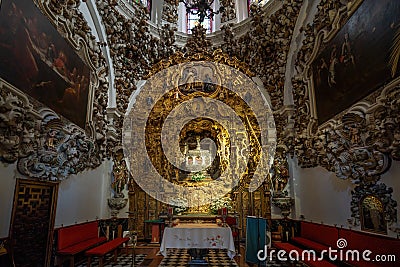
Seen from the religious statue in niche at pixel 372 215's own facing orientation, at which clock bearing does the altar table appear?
The altar table is roughly at 1 o'clock from the religious statue in niche.

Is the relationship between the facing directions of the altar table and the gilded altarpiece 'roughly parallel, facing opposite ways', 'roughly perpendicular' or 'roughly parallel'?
roughly parallel

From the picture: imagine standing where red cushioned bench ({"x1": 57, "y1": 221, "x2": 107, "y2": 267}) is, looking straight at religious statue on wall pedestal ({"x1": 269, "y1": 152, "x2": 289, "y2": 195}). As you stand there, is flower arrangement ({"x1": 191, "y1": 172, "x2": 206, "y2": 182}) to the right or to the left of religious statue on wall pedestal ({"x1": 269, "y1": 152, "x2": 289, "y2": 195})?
left

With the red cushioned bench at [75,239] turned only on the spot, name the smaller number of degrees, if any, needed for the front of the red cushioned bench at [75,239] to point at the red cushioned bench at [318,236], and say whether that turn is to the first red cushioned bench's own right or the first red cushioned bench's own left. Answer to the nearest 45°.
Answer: approximately 45° to the first red cushioned bench's own left

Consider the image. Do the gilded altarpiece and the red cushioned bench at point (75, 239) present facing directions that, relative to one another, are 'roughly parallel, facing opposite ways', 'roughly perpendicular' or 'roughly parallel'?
roughly perpendicular

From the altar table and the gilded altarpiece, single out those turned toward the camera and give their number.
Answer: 2

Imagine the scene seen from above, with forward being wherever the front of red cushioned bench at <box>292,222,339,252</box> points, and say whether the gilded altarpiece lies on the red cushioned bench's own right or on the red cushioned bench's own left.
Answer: on the red cushioned bench's own right

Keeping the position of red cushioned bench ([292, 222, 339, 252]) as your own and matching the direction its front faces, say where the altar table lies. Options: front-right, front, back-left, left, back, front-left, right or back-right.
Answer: front

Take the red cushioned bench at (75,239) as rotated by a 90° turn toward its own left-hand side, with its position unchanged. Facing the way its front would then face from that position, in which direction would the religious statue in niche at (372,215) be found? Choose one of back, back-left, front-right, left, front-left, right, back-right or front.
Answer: right

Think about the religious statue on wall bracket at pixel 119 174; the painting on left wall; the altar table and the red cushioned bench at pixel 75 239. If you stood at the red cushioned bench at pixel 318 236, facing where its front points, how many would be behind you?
0

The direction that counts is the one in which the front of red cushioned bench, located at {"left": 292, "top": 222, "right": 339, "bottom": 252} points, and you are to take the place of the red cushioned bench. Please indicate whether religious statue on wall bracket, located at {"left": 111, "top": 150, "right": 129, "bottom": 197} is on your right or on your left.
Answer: on your right

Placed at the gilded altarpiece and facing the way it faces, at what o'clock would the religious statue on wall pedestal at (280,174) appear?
The religious statue on wall pedestal is roughly at 10 o'clock from the gilded altarpiece.

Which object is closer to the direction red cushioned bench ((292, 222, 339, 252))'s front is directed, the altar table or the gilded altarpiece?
the altar table

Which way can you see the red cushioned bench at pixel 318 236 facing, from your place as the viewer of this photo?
facing the viewer and to the left of the viewer

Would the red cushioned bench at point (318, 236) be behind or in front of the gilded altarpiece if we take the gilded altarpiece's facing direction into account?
in front

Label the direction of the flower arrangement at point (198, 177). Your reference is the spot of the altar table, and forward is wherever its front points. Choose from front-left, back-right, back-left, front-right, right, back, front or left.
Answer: back

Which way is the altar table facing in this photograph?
toward the camera

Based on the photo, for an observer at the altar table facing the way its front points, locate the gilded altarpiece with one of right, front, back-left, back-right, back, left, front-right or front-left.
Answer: back

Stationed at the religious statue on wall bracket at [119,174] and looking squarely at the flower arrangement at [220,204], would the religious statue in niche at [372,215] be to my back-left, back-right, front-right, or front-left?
front-right

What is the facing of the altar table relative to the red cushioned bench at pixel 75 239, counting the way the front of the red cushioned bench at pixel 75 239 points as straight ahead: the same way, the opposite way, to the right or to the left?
to the right

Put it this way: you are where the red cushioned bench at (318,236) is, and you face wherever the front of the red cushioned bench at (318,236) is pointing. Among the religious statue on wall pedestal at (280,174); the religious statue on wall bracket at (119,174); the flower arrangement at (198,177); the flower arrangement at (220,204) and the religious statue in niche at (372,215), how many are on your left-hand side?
1
